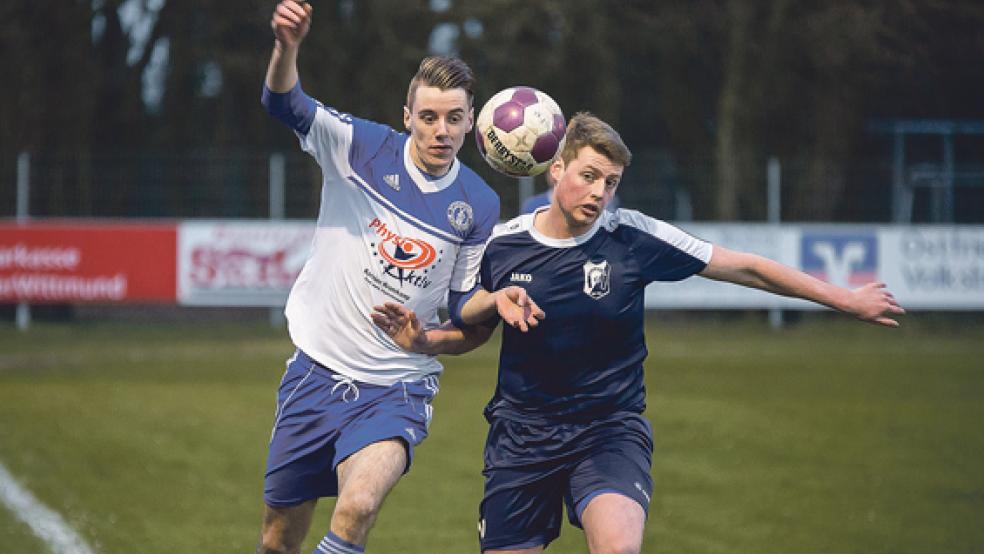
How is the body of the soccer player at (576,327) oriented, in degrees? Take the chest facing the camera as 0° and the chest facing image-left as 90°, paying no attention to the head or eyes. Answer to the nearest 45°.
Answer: approximately 0°

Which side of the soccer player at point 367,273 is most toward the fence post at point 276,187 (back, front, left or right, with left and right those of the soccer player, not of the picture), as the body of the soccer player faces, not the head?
back

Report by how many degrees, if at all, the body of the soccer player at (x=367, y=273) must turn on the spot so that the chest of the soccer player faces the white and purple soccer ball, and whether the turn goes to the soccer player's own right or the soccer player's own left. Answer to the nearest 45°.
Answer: approximately 90° to the soccer player's own left

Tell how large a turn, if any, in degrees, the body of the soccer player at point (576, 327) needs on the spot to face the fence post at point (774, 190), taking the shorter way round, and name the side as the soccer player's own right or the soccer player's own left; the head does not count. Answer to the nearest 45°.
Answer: approximately 180°

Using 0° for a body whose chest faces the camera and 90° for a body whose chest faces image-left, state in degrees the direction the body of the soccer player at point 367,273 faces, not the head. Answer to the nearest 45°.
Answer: approximately 0°
